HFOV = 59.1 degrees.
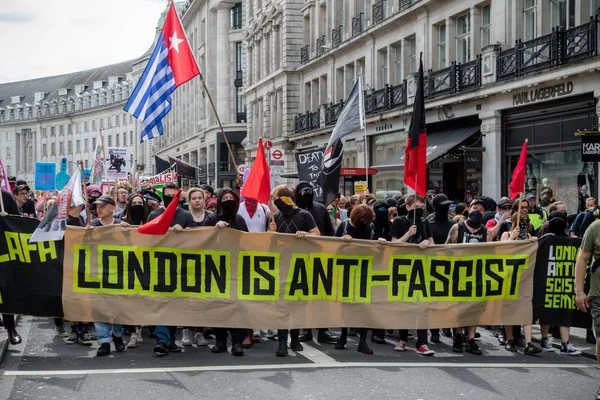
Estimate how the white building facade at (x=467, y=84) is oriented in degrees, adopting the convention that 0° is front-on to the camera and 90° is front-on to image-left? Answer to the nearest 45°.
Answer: approximately 45°

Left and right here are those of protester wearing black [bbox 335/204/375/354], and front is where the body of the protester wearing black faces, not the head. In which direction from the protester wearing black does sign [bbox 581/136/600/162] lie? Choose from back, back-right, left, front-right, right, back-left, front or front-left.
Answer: back-left

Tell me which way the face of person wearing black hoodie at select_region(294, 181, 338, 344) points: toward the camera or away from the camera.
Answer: toward the camera

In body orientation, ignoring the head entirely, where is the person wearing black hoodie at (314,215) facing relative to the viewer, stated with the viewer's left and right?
facing the viewer

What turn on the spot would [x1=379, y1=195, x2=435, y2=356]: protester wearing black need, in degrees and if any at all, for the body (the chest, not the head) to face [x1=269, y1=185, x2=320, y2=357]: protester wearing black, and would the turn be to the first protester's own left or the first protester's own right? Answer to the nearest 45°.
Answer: approximately 90° to the first protester's own right

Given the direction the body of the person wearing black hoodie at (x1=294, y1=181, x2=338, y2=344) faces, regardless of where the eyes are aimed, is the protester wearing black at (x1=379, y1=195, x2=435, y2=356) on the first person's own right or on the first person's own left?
on the first person's own left

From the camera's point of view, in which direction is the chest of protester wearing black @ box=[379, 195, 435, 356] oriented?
toward the camera

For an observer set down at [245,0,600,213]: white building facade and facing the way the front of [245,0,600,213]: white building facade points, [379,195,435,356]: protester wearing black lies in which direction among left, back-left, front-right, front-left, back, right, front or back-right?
front-left

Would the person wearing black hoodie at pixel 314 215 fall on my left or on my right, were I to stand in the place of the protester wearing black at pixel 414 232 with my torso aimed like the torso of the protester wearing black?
on my right

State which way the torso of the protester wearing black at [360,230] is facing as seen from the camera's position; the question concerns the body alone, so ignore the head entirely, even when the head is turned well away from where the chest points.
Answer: toward the camera

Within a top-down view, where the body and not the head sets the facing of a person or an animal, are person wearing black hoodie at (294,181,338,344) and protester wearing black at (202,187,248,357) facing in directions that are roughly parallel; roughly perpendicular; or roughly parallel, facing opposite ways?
roughly parallel

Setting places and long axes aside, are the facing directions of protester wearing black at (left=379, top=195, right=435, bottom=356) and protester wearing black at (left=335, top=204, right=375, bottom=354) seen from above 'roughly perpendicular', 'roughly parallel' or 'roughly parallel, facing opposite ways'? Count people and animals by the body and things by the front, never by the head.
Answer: roughly parallel

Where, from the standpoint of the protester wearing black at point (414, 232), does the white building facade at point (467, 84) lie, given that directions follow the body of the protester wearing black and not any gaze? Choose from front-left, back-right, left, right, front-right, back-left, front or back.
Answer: back

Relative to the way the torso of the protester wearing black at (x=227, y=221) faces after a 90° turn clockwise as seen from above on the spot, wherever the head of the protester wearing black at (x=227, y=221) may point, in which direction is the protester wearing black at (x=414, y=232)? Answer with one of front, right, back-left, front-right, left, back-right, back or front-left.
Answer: back
